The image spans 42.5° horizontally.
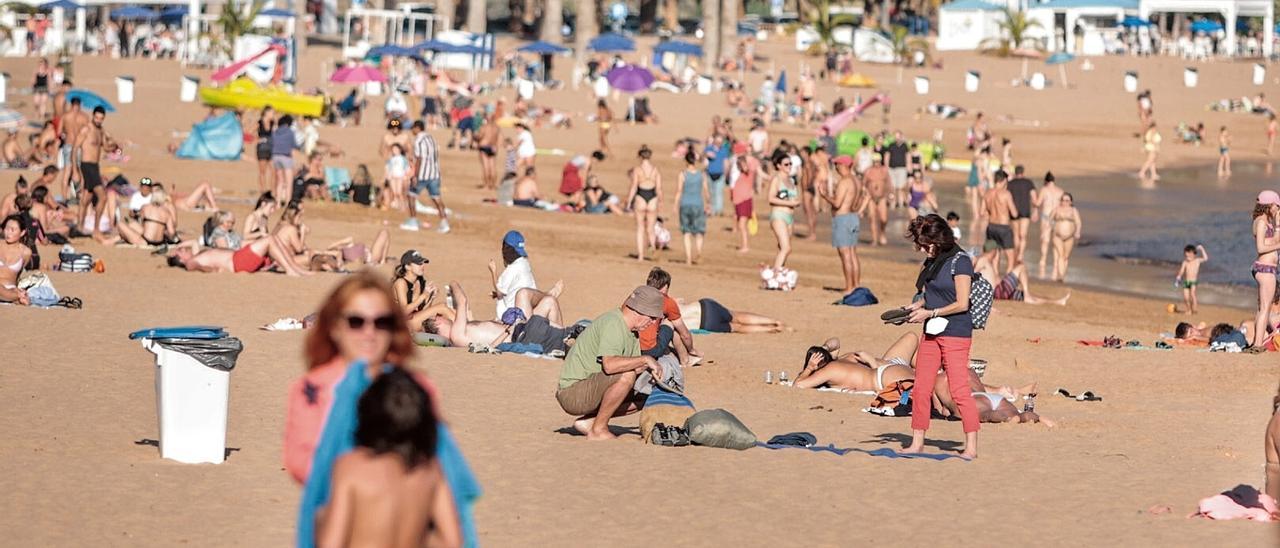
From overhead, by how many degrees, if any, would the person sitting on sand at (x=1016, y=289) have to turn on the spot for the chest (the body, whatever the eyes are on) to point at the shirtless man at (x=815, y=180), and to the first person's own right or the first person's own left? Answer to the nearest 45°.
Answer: approximately 135° to the first person's own left

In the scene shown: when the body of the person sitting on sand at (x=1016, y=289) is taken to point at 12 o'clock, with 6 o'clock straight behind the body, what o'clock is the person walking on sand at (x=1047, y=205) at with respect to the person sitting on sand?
The person walking on sand is roughly at 9 o'clock from the person sitting on sand.

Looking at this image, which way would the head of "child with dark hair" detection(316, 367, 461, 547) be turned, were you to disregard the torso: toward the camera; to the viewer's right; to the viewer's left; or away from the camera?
away from the camera

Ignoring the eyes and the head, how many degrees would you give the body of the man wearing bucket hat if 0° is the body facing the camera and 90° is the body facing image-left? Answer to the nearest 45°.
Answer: approximately 270°

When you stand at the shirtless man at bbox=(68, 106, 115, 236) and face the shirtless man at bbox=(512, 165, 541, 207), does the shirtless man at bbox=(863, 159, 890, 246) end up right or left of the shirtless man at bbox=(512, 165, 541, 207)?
right

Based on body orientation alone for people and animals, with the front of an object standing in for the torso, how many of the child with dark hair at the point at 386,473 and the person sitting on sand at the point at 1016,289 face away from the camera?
1

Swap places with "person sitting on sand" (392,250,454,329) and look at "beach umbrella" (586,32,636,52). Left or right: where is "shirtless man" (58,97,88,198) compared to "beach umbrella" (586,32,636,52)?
left

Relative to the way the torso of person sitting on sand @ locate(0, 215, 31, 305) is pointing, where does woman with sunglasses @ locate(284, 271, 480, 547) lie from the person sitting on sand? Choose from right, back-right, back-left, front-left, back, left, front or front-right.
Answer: front-left

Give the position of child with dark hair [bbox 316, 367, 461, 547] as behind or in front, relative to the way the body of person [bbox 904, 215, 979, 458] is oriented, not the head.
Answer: in front

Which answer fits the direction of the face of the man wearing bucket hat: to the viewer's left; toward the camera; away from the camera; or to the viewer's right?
to the viewer's right

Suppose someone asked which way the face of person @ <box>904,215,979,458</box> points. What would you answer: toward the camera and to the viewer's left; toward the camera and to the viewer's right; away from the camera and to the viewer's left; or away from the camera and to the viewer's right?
toward the camera and to the viewer's left

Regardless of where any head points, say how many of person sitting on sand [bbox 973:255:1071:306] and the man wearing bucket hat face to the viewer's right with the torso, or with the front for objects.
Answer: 2
